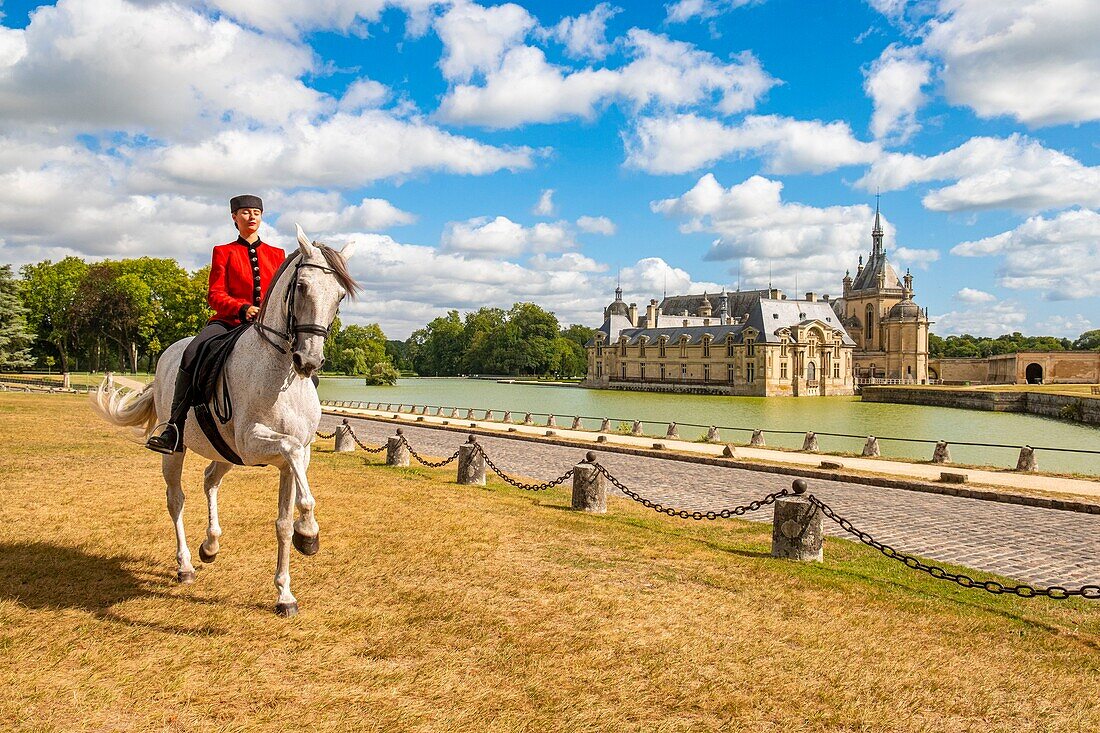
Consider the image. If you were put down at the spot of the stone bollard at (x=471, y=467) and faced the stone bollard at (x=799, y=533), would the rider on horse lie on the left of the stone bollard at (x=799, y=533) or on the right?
right

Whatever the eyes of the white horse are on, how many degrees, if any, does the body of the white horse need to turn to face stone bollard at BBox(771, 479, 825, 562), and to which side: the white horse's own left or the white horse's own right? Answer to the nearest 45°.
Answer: approximately 45° to the white horse's own left

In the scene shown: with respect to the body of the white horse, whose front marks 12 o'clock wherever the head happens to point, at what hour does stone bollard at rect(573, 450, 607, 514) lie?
The stone bollard is roughly at 9 o'clock from the white horse.

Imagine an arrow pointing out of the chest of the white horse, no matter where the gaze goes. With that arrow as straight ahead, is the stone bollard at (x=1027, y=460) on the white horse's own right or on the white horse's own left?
on the white horse's own left

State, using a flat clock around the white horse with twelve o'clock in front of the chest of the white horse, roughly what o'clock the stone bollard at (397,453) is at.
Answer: The stone bollard is roughly at 8 o'clock from the white horse.

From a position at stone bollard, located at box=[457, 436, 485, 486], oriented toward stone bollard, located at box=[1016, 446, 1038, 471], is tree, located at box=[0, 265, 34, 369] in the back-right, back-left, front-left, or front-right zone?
back-left

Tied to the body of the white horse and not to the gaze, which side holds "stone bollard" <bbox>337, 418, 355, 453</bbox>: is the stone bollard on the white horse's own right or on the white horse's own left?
on the white horse's own left

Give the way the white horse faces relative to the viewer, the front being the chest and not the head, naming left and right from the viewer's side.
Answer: facing the viewer and to the right of the viewer
